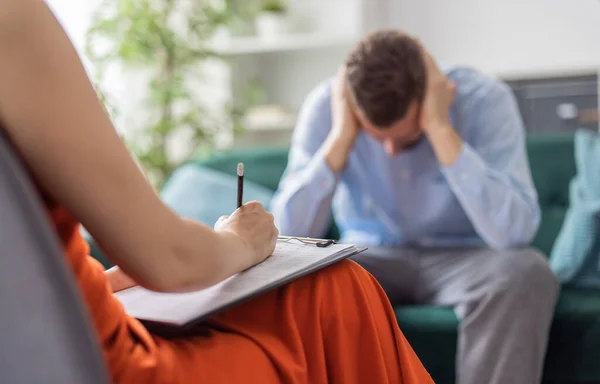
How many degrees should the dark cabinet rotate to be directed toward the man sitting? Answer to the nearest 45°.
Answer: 0° — it already faces them

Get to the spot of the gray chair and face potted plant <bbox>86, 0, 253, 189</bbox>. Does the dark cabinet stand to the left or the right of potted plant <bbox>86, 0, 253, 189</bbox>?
right

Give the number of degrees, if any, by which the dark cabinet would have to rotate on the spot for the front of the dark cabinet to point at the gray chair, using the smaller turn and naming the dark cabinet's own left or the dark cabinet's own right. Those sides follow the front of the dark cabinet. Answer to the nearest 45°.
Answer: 0° — it already faces it

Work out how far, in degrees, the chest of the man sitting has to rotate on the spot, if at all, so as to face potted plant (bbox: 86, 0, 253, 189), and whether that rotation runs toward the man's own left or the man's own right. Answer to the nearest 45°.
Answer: approximately 135° to the man's own right

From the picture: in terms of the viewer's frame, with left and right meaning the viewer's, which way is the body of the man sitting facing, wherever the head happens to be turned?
facing the viewer

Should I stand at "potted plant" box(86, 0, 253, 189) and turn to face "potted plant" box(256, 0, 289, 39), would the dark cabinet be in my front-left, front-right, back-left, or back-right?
front-right

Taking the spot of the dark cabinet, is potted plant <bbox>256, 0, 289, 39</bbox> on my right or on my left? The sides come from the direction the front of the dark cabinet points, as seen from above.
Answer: on my right

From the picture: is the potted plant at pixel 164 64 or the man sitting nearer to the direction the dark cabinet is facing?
the man sitting

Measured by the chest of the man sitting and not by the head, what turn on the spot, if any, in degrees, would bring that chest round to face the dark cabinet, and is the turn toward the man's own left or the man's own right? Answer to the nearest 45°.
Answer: approximately 180°

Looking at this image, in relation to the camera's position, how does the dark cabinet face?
facing the viewer

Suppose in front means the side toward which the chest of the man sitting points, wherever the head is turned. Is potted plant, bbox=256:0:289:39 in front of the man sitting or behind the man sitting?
behind

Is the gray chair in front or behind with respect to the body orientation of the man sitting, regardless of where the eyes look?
in front

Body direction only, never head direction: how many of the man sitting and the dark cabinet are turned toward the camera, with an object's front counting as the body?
2

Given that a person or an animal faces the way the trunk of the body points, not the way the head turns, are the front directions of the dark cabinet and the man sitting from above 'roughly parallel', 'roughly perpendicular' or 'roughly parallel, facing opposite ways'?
roughly parallel

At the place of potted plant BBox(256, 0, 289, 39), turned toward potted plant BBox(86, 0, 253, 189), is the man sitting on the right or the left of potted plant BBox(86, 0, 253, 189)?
left
